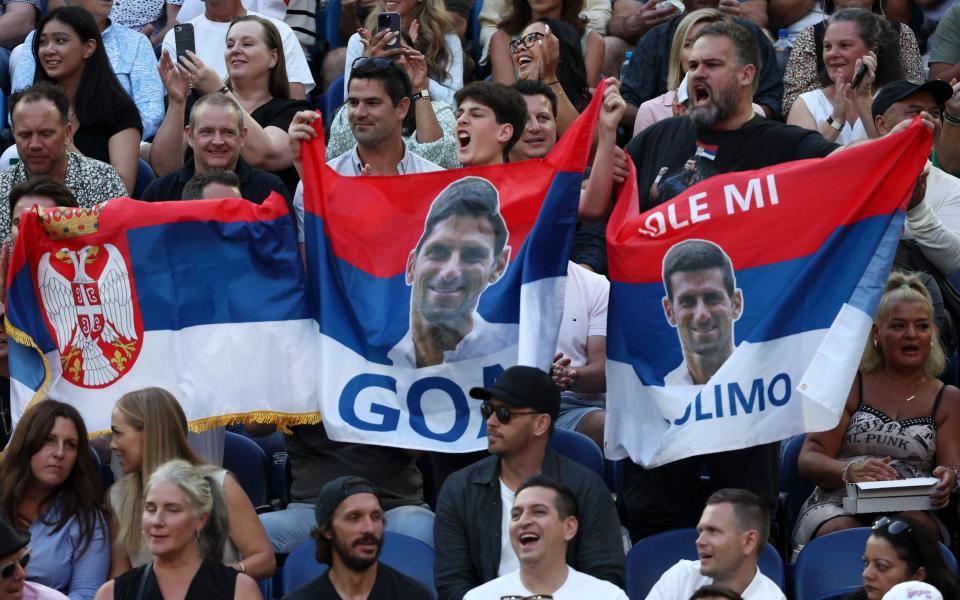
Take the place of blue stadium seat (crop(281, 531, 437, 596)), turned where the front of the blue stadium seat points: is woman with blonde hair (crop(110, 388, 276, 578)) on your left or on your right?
on your right

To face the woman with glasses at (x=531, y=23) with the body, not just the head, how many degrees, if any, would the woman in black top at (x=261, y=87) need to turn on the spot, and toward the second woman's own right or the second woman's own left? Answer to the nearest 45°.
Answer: approximately 135° to the second woman's own left

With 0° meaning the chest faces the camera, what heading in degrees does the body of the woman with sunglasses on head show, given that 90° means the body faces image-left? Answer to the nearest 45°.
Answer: approximately 45°

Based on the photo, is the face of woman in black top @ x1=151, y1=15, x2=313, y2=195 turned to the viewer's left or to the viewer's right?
to the viewer's left

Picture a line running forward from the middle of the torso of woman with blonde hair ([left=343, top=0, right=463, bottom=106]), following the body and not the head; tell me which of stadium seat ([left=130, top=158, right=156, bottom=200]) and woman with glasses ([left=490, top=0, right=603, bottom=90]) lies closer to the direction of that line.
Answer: the stadium seat
